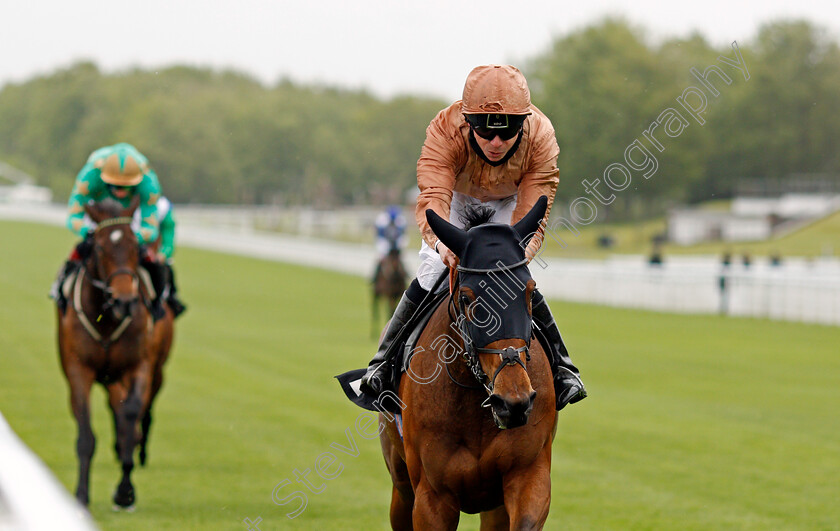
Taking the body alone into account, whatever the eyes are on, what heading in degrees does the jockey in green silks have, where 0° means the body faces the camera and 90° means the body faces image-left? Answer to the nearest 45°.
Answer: approximately 0°

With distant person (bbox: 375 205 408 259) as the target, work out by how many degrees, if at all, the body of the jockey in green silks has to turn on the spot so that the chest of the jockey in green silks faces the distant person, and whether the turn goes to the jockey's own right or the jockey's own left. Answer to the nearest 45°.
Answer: approximately 135° to the jockey's own left

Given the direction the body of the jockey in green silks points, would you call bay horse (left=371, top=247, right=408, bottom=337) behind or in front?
behind

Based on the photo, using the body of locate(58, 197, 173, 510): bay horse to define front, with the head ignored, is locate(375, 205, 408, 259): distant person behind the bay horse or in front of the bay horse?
behind
